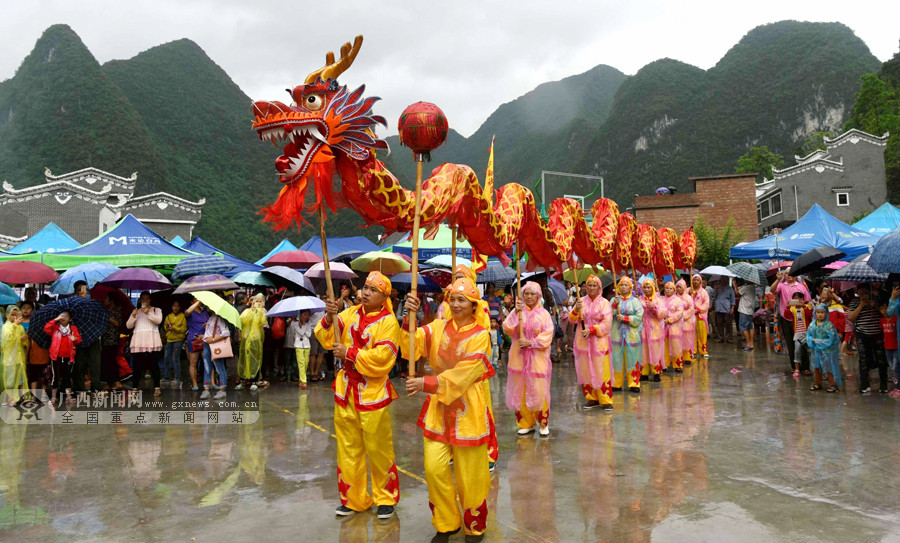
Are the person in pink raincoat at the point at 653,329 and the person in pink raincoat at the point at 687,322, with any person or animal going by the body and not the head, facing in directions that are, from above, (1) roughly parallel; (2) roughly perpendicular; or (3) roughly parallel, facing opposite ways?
roughly parallel

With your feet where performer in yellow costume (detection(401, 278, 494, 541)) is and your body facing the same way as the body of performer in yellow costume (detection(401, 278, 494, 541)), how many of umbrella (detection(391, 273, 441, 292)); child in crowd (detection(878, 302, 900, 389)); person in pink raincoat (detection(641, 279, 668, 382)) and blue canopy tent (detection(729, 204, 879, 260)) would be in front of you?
0

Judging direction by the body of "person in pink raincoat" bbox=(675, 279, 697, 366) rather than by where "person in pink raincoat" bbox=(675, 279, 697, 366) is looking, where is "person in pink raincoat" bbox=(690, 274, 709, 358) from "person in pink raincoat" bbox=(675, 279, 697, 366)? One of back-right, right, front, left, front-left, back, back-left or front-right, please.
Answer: back-right

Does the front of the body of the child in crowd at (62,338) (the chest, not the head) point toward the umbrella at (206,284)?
no

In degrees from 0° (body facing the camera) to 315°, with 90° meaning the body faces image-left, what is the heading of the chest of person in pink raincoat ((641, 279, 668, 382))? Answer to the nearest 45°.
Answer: approximately 45°

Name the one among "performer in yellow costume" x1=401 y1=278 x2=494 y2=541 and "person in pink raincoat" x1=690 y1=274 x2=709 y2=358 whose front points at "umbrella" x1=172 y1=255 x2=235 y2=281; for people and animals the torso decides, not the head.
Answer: the person in pink raincoat

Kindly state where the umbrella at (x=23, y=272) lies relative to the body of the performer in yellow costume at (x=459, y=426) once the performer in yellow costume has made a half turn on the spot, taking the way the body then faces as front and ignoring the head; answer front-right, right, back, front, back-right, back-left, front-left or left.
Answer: left

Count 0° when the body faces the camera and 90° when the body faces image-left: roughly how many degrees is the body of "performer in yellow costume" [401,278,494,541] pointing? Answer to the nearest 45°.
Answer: approximately 45°

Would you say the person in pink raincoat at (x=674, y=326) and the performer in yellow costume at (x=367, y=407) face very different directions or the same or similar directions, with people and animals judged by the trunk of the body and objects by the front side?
same or similar directions

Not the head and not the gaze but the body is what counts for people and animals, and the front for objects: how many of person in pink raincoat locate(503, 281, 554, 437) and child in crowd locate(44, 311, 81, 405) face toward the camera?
2

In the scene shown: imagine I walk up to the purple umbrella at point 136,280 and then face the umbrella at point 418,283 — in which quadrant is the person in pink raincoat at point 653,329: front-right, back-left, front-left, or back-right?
front-right

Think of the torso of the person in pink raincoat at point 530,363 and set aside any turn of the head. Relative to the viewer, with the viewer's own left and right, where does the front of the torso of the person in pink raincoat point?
facing the viewer

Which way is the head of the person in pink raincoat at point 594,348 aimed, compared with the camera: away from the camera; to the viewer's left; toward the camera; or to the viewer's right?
toward the camera

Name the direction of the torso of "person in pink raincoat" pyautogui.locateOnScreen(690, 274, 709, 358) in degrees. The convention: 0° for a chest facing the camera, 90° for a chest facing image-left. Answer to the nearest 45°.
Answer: approximately 45°

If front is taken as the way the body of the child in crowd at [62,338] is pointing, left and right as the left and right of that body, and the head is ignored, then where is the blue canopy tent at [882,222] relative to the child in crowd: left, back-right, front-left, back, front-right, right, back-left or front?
left

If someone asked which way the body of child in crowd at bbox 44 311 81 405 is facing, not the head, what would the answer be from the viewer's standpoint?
toward the camera

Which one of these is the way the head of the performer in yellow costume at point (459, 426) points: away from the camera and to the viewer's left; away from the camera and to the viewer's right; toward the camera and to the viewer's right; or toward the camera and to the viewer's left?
toward the camera and to the viewer's left

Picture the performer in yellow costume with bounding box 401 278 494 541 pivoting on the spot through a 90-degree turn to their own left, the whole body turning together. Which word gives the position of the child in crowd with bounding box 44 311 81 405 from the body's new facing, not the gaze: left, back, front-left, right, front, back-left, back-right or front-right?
back
